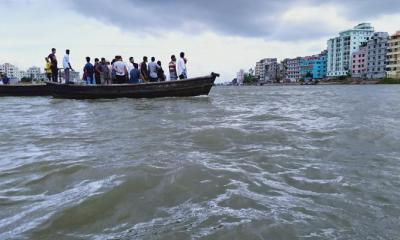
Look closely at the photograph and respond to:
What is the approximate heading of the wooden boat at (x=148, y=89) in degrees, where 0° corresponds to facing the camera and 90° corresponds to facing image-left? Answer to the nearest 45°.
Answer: approximately 270°

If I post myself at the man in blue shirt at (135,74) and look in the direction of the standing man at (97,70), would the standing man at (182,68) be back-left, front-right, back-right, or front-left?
back-right
